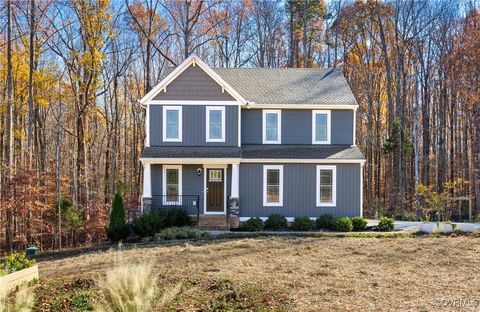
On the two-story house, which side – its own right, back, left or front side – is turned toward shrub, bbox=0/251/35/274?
front

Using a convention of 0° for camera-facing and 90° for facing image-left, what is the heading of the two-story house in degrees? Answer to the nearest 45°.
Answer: approximately 0°

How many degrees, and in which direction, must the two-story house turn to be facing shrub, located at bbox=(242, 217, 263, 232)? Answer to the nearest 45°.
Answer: approximately 45° to its left

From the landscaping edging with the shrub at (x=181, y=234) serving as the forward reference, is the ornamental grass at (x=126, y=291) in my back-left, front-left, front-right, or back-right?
back-right

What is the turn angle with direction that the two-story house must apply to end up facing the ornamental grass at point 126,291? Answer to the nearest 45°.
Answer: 0° — it already faces it

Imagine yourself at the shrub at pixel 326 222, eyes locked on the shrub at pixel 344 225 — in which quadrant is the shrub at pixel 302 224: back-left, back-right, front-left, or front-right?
back-right

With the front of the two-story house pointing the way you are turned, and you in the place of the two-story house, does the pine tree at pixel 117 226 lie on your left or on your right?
on your right

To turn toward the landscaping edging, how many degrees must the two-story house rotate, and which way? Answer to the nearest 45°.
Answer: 0° — it already faces it
